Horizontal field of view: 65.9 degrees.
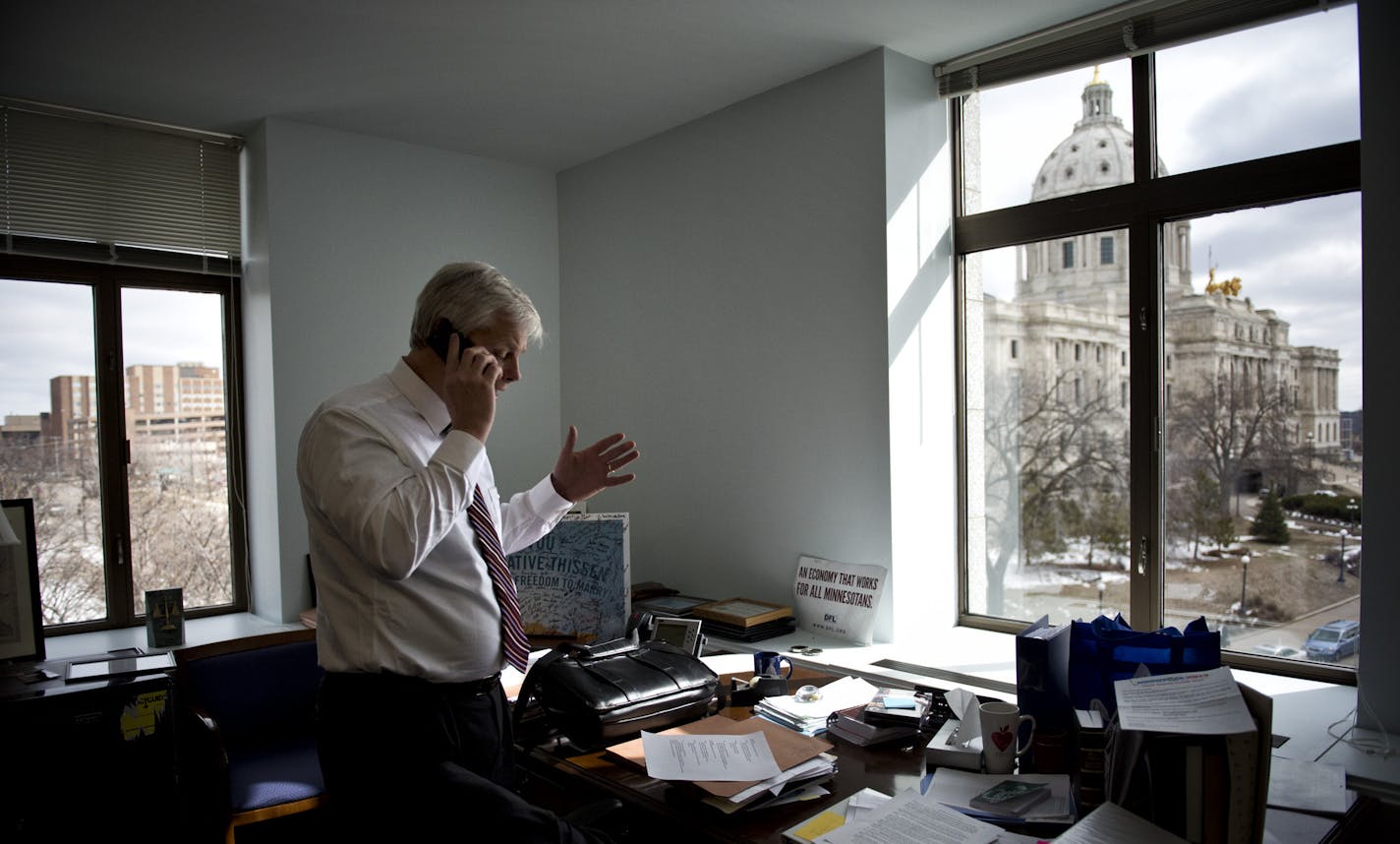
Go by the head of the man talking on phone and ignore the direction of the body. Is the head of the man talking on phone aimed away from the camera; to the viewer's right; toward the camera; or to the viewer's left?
to the viewer's right

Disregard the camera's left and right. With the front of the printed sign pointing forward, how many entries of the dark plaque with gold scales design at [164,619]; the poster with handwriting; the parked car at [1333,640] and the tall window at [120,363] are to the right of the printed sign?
3

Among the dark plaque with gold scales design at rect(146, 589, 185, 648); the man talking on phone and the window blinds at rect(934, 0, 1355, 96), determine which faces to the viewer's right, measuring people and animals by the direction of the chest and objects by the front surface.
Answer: the man talking on phone

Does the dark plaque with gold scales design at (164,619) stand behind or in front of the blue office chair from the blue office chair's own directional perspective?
behind

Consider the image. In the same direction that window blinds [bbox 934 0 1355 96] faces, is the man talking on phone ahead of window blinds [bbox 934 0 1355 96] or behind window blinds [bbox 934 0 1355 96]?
ahead

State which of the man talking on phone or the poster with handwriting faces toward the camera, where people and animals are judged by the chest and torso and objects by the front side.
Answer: the poster with handwriting

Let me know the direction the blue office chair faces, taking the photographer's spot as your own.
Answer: facing the viewer and to the right of the viewer

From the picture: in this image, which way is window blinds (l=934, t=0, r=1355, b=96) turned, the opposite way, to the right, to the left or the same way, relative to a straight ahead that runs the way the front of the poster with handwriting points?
to the right

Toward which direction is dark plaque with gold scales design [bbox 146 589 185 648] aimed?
toward the camera

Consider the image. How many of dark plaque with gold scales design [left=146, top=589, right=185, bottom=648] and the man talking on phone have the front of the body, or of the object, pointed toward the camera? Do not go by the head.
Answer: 1

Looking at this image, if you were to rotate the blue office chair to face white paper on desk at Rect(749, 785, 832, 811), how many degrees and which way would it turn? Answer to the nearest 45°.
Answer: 0° — it already faces it

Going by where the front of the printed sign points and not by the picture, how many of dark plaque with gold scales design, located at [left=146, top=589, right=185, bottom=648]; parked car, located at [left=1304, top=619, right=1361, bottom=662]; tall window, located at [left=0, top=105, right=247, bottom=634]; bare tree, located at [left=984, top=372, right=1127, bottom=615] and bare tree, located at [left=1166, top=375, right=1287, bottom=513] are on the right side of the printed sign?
2

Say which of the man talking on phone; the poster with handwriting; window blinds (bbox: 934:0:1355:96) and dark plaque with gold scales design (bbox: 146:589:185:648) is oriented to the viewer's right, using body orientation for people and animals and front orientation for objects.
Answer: the man talking on phone

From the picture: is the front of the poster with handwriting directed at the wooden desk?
yes

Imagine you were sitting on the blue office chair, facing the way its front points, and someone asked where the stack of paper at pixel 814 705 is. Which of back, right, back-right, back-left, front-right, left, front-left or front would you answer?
front

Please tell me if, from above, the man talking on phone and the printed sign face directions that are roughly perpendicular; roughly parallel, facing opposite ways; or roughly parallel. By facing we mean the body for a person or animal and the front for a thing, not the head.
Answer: roughly perpendicular

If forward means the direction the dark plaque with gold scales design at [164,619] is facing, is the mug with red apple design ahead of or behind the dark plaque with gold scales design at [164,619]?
ahead
